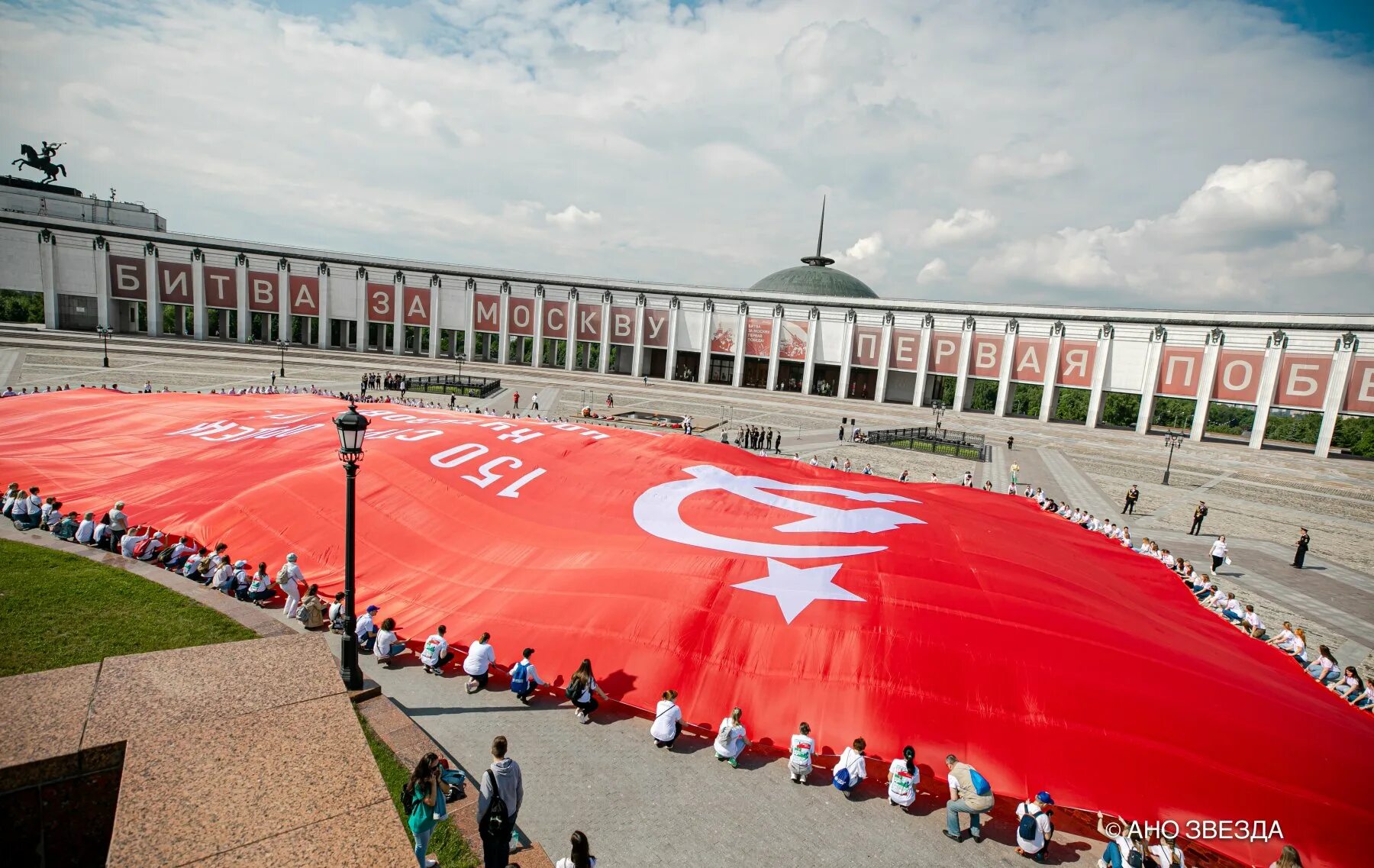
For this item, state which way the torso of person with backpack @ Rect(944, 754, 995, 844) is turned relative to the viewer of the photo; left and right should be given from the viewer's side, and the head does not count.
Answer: facing away from the viewer and to the left of the viewer

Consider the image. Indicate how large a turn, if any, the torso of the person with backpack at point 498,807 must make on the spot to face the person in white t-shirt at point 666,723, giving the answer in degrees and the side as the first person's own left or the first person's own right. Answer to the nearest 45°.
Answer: approximately 45° to the first person's own right

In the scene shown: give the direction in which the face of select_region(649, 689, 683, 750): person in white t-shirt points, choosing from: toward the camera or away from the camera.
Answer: away from the camera

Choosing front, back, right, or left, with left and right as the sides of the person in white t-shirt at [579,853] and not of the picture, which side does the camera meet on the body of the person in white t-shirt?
back

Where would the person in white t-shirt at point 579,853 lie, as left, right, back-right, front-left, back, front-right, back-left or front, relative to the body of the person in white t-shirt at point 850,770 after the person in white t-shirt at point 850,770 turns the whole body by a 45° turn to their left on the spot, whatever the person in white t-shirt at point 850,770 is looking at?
back-left

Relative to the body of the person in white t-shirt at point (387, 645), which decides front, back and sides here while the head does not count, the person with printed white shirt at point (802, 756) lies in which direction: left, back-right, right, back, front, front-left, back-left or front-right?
right

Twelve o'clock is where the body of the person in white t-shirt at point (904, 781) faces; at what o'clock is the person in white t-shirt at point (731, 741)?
the person in white t-shirt at point (731, 741) is roughly at 9 o'clock from the person in white t-shirt at point (904, 781).

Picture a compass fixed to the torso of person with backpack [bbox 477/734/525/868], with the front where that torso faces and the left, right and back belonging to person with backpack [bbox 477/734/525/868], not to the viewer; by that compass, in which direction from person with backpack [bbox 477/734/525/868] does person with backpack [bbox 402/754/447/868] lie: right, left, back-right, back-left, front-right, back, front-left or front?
left

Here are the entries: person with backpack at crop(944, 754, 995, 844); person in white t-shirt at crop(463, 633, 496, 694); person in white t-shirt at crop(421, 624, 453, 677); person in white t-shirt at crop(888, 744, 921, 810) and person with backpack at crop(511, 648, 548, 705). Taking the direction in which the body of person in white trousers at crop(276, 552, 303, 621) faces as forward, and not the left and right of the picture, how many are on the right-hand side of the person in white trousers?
5

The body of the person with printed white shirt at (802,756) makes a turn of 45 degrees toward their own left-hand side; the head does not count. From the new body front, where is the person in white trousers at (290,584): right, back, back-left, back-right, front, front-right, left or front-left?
front-left

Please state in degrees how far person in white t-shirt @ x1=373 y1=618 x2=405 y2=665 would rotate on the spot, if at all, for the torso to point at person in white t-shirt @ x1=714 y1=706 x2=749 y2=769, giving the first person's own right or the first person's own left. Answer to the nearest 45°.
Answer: approximately 90° to the first person's own right

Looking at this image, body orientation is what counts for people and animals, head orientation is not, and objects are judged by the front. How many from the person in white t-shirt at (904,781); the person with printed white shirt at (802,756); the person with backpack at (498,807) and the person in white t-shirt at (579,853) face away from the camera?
4

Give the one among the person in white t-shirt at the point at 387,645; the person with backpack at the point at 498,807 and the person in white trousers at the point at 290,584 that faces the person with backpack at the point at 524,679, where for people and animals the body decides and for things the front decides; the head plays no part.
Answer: the person with backpack at the point at 498,807

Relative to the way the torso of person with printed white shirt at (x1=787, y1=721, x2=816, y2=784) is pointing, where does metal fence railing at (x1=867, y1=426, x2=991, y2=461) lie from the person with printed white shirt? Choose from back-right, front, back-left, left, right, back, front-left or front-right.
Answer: front

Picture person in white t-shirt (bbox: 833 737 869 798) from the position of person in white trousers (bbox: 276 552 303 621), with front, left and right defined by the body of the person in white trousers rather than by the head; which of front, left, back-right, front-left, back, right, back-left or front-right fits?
right

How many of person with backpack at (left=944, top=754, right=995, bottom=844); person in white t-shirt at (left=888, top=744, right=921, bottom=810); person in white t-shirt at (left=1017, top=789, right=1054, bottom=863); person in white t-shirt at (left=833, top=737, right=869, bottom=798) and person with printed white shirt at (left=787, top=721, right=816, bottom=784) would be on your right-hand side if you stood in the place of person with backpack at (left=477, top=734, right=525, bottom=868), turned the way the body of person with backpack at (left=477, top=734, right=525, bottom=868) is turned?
5

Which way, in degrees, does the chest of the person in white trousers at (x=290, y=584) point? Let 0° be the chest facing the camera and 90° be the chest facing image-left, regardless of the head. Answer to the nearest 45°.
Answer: approximately 225°

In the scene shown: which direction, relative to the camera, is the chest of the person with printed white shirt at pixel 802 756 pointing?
away from the camera

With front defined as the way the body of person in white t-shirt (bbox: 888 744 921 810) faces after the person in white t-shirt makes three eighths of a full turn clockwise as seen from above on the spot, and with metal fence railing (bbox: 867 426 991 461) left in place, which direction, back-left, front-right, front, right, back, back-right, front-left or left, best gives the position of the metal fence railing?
back-left

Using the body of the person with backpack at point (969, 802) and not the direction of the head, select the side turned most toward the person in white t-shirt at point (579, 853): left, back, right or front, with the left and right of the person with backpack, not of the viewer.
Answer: left

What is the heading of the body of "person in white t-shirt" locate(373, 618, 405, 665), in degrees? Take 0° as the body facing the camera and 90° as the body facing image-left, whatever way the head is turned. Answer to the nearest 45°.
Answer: approximately 225°

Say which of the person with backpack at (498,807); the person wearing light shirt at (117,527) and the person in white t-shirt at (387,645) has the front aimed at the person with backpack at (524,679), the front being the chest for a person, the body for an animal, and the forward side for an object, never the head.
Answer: the person with backpack at (498,807)
